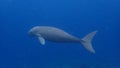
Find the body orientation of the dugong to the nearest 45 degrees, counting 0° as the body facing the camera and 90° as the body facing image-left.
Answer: approximately 90°
